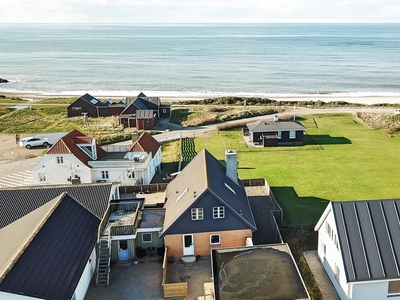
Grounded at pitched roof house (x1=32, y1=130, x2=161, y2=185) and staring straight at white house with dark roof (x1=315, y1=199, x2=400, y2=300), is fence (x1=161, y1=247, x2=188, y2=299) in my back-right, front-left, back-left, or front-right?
front-right

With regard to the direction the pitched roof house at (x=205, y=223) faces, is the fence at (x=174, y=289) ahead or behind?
ahead

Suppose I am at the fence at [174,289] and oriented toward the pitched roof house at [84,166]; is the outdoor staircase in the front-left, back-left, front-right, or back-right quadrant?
front-left

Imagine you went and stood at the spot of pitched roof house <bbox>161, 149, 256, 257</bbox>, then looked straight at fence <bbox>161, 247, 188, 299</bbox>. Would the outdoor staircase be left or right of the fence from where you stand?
right

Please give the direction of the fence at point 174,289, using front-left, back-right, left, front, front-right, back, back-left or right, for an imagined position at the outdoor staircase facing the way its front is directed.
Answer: front-left

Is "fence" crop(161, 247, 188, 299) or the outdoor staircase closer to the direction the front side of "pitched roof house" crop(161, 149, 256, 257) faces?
the fence

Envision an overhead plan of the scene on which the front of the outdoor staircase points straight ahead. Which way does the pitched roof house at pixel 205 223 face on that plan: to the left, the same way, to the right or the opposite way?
the same way

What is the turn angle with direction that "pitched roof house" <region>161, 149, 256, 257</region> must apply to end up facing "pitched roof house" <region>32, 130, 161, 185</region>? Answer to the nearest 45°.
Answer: approximately 135° to its right

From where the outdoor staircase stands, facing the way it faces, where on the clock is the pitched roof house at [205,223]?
The pitched roof house is roughly at 9 o'clock from the outdoor staircase.

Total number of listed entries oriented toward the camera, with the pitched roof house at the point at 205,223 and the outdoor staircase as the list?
2

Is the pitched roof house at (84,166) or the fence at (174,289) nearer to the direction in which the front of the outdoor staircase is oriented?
the fence

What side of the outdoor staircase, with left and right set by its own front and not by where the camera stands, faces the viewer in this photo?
front

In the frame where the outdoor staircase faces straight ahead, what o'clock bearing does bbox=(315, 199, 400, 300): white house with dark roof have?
The white house with dark roof is roughly at 10 o'clock from the outdoor staircase.
